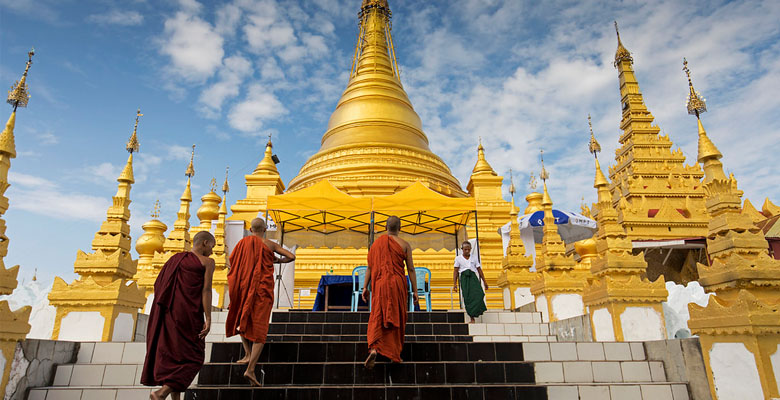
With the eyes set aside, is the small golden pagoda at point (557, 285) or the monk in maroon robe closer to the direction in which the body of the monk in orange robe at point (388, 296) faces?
the small golden pagoda

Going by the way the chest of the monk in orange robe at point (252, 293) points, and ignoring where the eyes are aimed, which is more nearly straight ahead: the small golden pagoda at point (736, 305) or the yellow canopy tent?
the yellow canopy tent

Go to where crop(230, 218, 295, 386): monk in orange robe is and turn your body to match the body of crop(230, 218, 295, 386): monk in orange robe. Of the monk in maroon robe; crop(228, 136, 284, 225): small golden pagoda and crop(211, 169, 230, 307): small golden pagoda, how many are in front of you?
2

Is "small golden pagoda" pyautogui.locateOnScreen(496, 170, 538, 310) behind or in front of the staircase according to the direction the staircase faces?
behind

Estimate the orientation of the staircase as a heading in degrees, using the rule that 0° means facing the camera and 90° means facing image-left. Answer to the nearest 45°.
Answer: approximately 0°

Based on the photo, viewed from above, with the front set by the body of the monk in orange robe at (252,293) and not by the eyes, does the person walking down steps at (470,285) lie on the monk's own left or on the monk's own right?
on the monk's own right

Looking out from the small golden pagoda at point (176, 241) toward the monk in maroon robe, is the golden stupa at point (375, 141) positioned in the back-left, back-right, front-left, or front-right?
back-left

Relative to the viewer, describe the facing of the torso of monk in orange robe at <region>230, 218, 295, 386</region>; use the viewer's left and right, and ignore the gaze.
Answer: facing away from the viewer

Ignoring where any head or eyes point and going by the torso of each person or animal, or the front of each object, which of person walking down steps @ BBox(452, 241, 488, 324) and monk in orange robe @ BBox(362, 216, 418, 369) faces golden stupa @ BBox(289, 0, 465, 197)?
the monk in orange robe

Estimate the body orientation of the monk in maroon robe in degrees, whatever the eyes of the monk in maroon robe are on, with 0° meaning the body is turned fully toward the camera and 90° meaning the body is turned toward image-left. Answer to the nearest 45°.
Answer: approximately 225°

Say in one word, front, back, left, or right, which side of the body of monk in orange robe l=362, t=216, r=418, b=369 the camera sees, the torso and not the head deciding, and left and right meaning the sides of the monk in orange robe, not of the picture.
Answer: back

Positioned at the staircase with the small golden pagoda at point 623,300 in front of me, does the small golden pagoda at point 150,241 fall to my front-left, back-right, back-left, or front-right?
back-left
